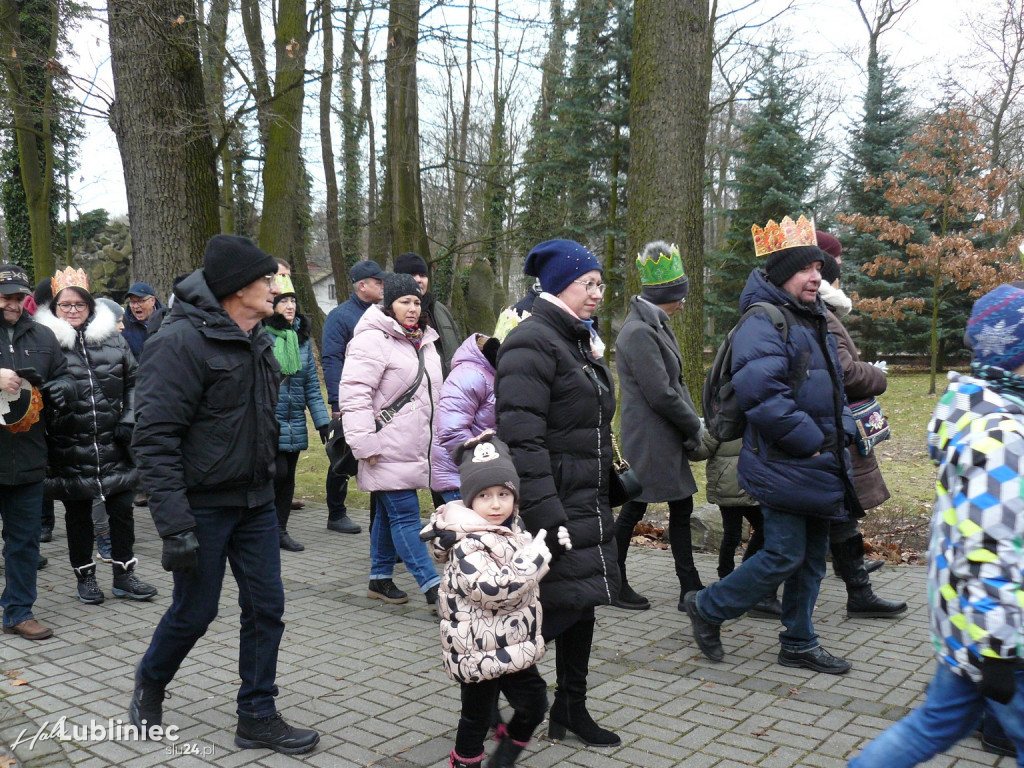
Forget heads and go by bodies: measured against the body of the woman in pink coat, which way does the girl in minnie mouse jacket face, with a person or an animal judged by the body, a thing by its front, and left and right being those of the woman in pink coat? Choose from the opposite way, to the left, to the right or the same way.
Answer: the same way

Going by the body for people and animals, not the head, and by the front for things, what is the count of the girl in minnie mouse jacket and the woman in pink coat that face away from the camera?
0

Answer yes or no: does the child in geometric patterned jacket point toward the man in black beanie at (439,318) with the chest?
no

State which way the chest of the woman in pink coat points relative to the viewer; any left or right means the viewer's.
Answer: facing the viewer and to the right of the viewer

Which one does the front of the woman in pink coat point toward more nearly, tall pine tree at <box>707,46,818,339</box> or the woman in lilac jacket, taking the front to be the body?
the woman in lilac jacket

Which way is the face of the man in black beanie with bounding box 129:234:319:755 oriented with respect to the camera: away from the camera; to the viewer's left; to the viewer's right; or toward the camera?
to the viewer's right

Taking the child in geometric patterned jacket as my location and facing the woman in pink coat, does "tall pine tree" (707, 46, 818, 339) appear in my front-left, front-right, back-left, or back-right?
front-right

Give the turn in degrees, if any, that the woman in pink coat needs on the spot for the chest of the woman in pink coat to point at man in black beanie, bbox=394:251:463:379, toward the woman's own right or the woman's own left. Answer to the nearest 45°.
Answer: approximately 135° to the woman's own left

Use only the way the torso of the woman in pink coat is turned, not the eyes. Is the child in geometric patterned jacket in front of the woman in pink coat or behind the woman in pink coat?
in front
